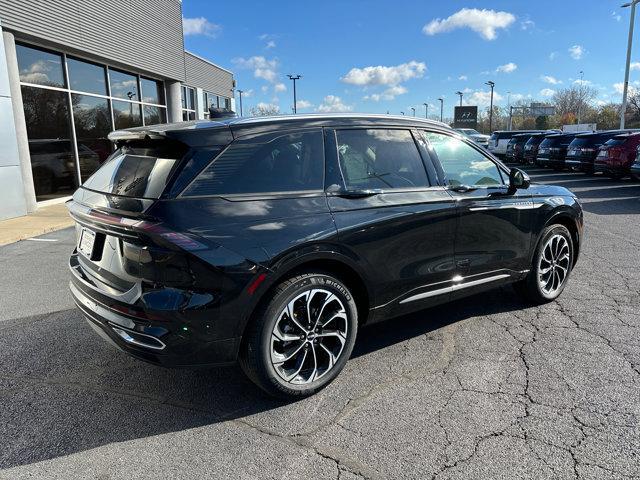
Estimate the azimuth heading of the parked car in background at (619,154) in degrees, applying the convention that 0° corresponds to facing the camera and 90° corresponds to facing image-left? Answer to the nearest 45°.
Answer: approximately 225°

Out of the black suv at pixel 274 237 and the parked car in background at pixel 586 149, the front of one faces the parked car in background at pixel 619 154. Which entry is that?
the black suv

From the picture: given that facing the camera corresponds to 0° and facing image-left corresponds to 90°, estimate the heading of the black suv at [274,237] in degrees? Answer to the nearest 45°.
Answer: approximately 225°

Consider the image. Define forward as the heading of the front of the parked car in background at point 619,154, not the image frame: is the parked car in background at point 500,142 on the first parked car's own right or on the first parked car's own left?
on the first parked car's own left

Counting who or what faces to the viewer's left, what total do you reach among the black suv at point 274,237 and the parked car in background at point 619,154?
0

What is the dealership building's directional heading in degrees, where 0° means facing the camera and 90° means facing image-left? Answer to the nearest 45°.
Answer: approximately 315°

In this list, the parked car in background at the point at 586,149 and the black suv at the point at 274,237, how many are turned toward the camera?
0

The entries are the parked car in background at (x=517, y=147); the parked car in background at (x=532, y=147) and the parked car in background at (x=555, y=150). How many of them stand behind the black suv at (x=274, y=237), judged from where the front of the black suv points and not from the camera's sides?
0

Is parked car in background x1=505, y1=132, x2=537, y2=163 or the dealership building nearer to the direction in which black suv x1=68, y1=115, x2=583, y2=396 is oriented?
the parked car in background

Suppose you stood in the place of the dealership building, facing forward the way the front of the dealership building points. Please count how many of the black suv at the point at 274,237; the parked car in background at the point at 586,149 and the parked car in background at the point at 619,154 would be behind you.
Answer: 0

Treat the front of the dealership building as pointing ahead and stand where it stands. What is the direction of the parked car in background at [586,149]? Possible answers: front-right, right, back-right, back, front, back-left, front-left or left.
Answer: front-left

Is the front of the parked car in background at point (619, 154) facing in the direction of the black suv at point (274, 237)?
no

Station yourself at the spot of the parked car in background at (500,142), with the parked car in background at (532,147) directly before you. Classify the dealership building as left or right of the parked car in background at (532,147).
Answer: right

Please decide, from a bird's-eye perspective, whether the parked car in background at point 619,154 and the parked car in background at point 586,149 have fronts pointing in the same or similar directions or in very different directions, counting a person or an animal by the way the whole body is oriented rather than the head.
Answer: same or similar directions

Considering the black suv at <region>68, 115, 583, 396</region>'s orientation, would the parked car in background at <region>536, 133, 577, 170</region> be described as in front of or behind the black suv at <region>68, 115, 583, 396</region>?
in front

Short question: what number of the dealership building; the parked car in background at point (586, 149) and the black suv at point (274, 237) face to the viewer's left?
0
